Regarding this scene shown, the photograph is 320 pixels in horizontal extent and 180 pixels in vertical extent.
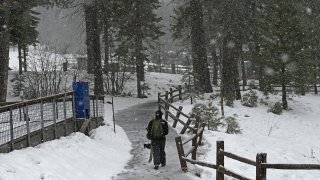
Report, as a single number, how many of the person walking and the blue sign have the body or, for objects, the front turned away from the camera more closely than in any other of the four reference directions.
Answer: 1

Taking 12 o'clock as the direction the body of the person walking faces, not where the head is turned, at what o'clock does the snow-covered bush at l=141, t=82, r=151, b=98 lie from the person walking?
The snow-covered bush is roughly at 12 o'clock from the person walking.

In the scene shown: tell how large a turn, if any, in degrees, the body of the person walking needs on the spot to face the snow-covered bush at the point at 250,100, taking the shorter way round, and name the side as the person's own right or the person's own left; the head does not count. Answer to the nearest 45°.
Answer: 0° — they already face it

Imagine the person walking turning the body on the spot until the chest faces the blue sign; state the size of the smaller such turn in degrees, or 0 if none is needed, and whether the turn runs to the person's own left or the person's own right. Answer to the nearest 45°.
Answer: approximately 45° to the person's own left

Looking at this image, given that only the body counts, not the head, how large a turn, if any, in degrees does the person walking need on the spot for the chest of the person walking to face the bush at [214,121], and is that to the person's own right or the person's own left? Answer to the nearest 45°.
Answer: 0° — they already face it

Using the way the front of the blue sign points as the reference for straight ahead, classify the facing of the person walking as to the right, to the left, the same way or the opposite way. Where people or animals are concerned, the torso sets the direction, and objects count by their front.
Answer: the opposite way

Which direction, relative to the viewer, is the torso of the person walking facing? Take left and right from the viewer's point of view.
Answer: facing away from the viewer

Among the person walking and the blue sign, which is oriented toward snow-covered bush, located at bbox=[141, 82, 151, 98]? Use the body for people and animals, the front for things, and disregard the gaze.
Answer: the person walking

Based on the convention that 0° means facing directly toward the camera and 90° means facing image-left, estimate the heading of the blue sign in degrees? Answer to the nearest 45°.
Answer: approximately 0°
